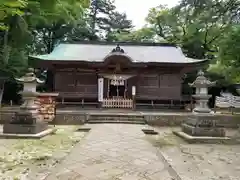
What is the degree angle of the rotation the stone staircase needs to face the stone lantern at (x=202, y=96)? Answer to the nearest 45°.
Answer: approximately 45° to its left

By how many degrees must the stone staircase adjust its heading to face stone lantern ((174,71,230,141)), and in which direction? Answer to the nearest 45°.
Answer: approximately 45° to its left

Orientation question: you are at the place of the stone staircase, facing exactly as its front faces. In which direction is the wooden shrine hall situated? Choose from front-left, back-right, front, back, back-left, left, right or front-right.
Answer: back

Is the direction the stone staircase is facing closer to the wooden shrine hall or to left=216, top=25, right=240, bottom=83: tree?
the tree

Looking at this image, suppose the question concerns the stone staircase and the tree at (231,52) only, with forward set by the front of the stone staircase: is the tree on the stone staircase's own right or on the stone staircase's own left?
on the stone staircase's own left

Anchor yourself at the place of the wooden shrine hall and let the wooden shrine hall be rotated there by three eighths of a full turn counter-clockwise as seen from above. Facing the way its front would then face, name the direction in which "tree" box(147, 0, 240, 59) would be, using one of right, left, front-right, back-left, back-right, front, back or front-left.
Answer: front

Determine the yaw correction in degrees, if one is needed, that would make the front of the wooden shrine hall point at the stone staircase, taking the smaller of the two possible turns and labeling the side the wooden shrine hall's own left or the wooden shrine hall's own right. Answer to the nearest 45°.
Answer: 0° — it already faces it

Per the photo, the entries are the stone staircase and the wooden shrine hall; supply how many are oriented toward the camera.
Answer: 2

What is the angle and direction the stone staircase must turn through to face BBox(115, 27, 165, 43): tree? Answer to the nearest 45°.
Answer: approximately 180°

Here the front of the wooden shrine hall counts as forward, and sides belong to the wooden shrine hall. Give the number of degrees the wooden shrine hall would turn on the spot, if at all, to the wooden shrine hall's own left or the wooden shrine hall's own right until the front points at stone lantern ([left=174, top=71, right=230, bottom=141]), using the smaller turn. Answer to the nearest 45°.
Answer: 0° — it already faces it

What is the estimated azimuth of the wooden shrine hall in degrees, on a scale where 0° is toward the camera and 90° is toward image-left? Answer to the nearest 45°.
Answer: approximately 0°
